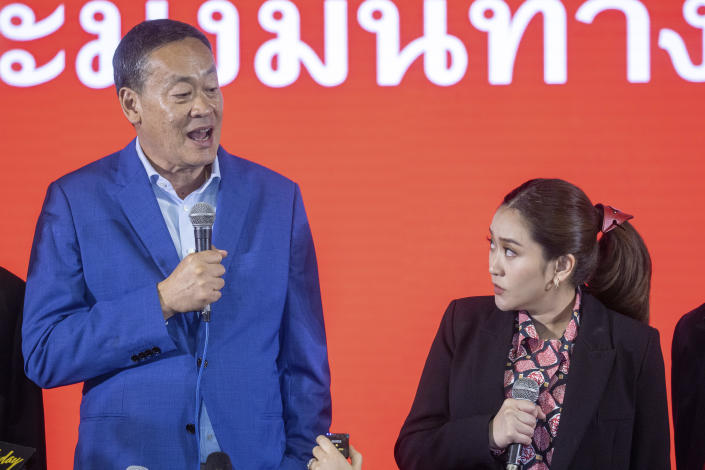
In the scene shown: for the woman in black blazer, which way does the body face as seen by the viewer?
toward the camera

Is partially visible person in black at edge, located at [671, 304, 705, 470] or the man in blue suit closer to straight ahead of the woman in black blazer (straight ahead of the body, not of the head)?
the man in blue suit

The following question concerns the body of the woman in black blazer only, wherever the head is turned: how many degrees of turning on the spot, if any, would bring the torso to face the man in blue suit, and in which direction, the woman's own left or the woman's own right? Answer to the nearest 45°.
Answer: approximately 45° to the woman's own right

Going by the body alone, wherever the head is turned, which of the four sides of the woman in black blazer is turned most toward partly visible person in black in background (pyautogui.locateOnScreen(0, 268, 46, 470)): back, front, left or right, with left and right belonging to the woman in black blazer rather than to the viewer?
right

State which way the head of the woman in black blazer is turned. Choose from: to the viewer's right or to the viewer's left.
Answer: to the viewer's left

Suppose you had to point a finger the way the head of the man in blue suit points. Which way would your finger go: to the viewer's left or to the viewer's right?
to the viewer's right

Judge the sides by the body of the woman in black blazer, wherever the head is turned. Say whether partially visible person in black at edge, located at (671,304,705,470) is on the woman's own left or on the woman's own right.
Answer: on the woman's own left

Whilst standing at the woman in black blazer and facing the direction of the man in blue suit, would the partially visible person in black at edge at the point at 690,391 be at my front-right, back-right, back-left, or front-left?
back-right
